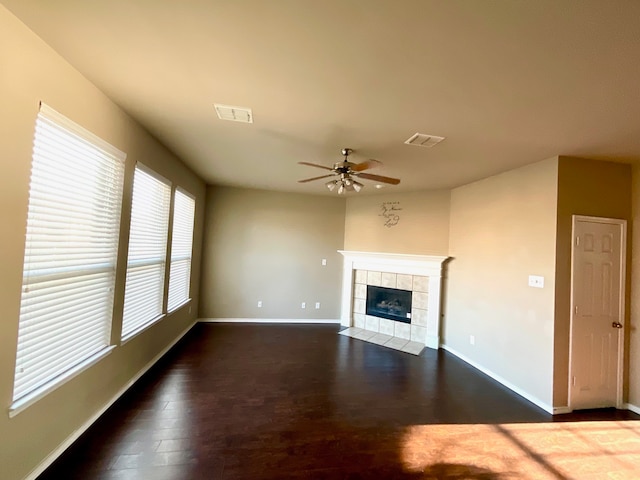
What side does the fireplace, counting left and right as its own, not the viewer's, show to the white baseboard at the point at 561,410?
left

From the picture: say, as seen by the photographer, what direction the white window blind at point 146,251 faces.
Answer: facing the viewer and to the right of the viewer

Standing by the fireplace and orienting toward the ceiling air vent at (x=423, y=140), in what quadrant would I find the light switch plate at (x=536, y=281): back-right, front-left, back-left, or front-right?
front-left

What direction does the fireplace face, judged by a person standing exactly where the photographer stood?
facing the viewer and to the left of the viewer

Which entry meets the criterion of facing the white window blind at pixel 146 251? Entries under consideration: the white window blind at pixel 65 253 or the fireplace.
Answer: the fireplace

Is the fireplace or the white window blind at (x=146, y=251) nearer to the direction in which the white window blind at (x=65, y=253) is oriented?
the fireplace

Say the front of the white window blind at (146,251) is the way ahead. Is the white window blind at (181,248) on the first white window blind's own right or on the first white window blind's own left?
on the first white window blind's own left

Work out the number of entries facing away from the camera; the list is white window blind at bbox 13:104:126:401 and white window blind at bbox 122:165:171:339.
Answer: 0

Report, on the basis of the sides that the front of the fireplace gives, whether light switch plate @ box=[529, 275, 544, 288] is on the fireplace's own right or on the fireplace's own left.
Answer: on the fireplace's own left

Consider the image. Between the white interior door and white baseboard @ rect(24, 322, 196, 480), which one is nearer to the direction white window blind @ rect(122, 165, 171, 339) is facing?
the white interior door
